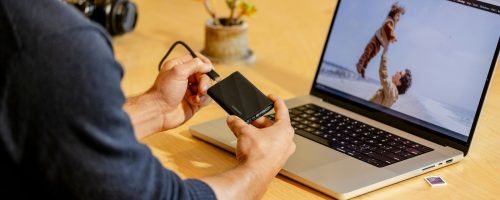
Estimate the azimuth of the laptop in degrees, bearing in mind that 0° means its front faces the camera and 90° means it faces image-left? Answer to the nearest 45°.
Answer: approximately 45°

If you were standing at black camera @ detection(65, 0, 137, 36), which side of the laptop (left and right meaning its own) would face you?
right

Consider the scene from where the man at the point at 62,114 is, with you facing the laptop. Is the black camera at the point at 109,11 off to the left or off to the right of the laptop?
left
